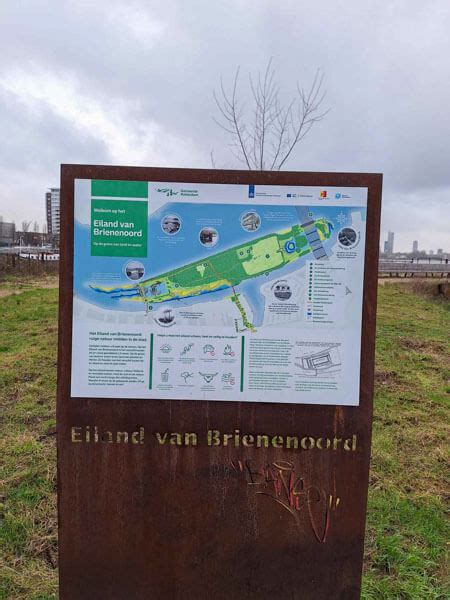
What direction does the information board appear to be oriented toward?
toward the camera
